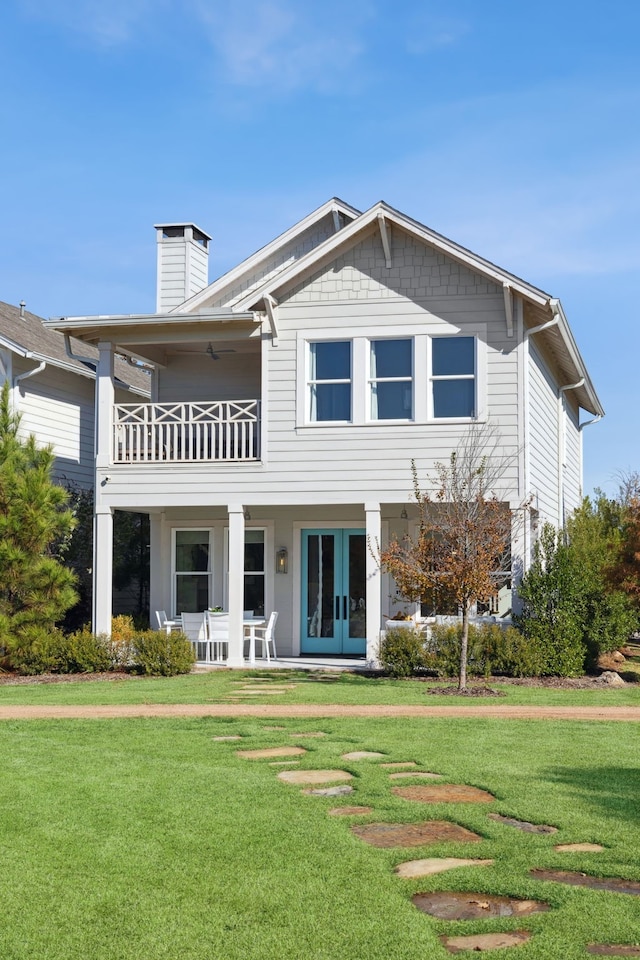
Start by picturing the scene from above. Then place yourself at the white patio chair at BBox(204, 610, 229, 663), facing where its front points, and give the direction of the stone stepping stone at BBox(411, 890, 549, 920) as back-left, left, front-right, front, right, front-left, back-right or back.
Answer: back

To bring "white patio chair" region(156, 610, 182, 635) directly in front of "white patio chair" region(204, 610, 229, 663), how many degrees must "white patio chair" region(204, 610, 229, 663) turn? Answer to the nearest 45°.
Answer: approximately 45° to its left

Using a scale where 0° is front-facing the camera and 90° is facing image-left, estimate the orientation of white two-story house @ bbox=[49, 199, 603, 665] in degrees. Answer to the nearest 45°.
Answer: approximately 0°

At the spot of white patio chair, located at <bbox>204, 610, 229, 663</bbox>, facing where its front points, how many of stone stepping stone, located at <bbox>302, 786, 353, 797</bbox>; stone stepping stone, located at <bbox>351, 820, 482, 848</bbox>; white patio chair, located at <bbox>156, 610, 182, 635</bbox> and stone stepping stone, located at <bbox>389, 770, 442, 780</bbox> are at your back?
3

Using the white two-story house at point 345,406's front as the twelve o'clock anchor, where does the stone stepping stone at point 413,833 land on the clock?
The stone stepping stone is roughly at 12 o'clock from the white two-story house.

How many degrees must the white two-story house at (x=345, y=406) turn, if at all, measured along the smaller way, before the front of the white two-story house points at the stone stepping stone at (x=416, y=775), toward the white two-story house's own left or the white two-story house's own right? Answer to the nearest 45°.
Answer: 0° — it already faces it

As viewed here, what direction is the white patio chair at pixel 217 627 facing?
away from the camera

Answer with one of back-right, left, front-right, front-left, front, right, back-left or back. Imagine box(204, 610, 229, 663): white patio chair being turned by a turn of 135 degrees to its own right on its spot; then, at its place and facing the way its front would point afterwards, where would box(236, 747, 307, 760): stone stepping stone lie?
front-right

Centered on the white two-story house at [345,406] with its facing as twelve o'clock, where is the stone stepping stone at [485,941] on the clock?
The stone stepping stone is roughly at 12 o'clock from the white two-story house.

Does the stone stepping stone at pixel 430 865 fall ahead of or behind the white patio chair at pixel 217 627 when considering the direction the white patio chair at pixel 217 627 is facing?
behind

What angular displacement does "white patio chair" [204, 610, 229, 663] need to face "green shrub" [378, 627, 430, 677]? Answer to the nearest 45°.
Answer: approximately 135° to its right

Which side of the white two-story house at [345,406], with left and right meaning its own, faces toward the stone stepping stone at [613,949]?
front

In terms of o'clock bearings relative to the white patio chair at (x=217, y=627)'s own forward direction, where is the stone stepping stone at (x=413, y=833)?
The stone stepping stone is roughly at 6 o'clock from the white patio chair.

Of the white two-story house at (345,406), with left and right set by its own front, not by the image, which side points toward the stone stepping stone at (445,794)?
front
